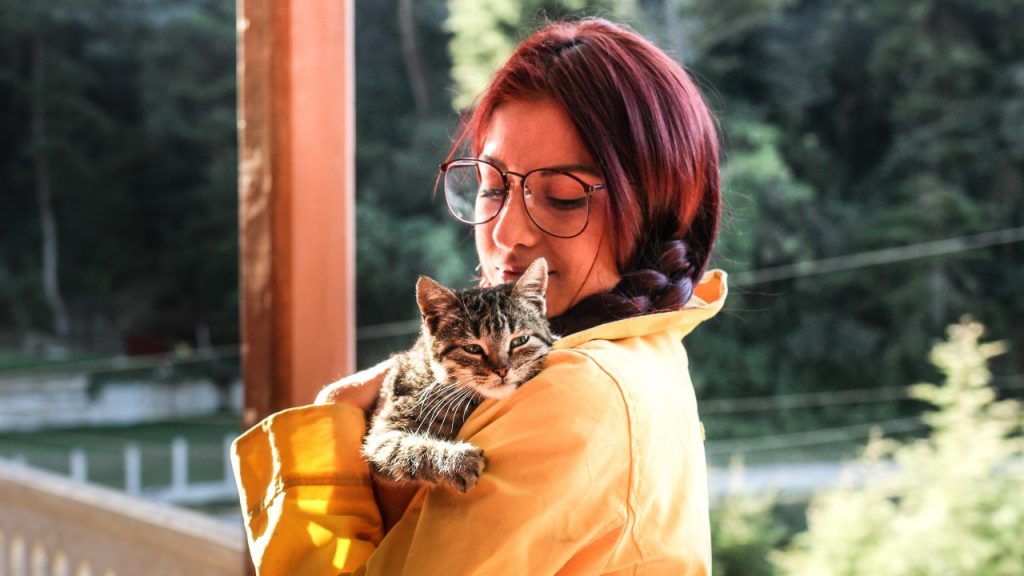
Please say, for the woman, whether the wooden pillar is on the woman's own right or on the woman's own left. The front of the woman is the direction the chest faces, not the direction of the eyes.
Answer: on the woman's own right

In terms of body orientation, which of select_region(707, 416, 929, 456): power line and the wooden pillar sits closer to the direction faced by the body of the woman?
the wooden pillar

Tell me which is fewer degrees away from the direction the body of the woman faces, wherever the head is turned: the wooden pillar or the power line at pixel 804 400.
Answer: the wooden pillar

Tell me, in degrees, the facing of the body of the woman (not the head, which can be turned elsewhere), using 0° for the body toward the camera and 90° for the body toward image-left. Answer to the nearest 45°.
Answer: approximately 90°

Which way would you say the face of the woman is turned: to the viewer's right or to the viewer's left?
to the viewer's left

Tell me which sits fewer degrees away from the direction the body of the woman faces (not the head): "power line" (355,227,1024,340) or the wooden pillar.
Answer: the wooden pillar

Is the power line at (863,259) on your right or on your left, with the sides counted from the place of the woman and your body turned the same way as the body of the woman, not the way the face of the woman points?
on your right
